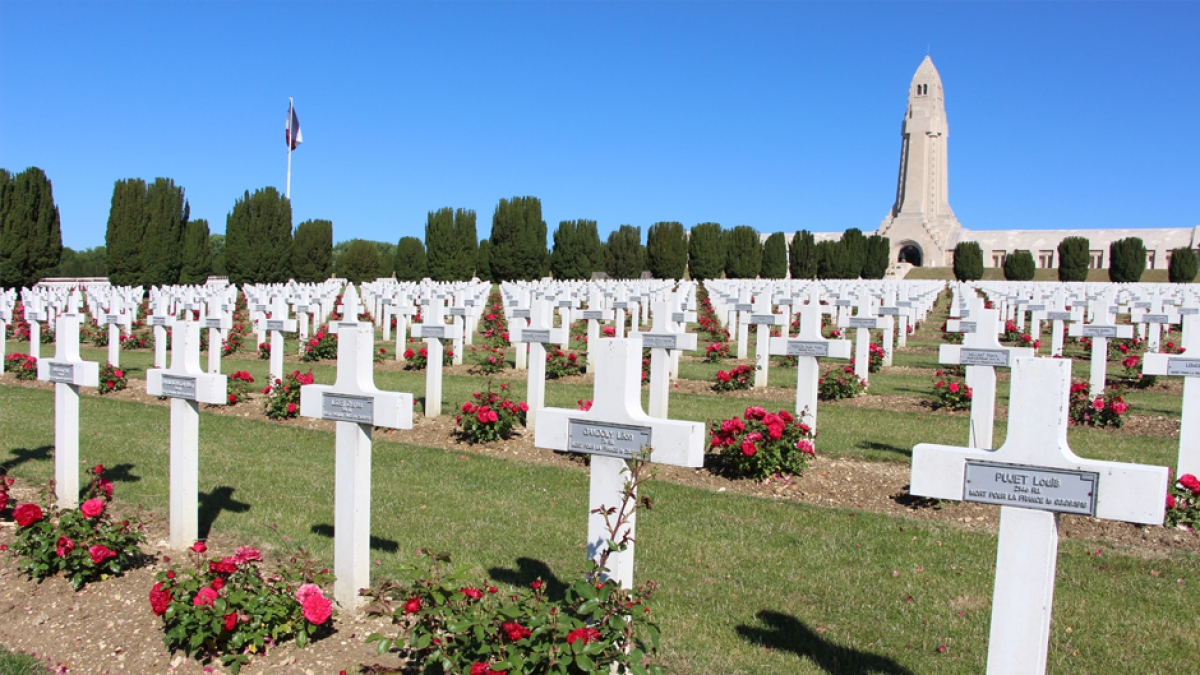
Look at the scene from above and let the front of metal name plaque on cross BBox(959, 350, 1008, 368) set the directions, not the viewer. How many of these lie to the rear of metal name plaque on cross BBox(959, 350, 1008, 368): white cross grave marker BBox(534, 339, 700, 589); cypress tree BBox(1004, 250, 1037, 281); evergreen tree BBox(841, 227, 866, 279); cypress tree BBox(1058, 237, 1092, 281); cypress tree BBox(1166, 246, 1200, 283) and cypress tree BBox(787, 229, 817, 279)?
5

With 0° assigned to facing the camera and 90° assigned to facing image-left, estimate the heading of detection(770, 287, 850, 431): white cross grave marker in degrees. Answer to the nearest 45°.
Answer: approximately 0°

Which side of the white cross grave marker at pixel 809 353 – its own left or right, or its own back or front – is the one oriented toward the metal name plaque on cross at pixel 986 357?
left

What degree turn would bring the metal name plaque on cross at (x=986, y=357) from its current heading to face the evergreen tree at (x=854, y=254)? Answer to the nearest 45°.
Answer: approximately 180°

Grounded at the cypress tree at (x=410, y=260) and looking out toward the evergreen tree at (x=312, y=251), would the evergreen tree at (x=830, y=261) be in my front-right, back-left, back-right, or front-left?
back-left

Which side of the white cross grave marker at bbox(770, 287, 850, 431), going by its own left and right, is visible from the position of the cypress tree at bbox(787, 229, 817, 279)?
back

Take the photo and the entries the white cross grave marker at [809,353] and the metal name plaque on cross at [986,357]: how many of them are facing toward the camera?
2

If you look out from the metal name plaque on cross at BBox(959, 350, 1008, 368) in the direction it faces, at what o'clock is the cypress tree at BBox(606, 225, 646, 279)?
The cypress tree is roughly at 5 o'clock from the metal name plaque on cross.

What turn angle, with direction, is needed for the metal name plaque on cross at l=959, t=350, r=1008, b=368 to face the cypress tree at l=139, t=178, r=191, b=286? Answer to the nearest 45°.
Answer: approximately 135° to its right

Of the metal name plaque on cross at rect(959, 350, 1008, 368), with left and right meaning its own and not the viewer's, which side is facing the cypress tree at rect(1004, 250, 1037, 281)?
back

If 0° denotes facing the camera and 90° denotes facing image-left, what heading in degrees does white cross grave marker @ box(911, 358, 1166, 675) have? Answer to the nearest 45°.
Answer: approximately 0°

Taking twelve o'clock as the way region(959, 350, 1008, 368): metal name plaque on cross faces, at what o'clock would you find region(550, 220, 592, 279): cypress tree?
The cypress tree is roughly at 5 o'clock from the metal name plaque on cross.
